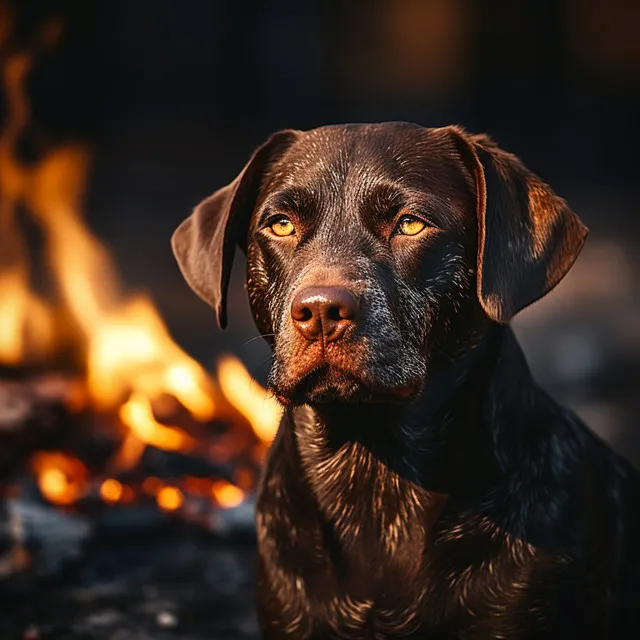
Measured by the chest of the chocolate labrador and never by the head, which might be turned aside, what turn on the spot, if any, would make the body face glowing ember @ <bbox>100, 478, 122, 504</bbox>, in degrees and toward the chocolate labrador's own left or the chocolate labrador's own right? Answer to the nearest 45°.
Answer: approximately 90° to the chocolate labrador's own right

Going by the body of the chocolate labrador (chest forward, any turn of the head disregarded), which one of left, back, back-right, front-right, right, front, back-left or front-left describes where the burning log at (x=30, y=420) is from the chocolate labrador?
right

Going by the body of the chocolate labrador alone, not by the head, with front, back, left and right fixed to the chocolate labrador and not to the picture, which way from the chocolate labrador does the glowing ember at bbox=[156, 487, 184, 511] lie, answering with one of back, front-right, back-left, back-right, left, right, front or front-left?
right

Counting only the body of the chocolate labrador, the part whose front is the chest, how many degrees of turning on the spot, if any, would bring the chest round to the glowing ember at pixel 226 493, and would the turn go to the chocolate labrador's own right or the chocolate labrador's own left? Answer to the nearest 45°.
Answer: approximately 90° to the chocolate labrador's own right

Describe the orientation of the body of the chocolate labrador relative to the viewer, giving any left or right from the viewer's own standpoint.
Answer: facing the viewer and to the left of the viewer

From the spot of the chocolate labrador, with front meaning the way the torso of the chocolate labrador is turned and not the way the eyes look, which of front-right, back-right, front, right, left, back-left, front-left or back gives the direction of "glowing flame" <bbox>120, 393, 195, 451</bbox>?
right

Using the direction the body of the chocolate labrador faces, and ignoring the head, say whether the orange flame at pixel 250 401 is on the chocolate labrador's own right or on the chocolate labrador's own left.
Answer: on the chocolate labrador's own right

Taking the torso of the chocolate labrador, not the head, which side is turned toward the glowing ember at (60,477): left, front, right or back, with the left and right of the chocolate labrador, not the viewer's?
right
